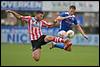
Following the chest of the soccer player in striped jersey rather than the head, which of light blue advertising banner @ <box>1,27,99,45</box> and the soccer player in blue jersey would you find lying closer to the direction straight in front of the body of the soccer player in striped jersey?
the soccer player in blue jersey

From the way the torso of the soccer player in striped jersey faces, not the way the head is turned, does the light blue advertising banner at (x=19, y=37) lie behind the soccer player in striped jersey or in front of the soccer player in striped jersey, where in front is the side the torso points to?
behind

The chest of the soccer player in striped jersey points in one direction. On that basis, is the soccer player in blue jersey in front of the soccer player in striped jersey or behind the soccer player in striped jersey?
in front

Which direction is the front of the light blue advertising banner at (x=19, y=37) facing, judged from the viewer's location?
facing the viewer

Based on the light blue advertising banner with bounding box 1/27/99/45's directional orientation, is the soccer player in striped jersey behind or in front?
in front

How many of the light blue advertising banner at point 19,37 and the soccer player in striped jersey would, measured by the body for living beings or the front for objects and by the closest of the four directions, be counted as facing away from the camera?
0
